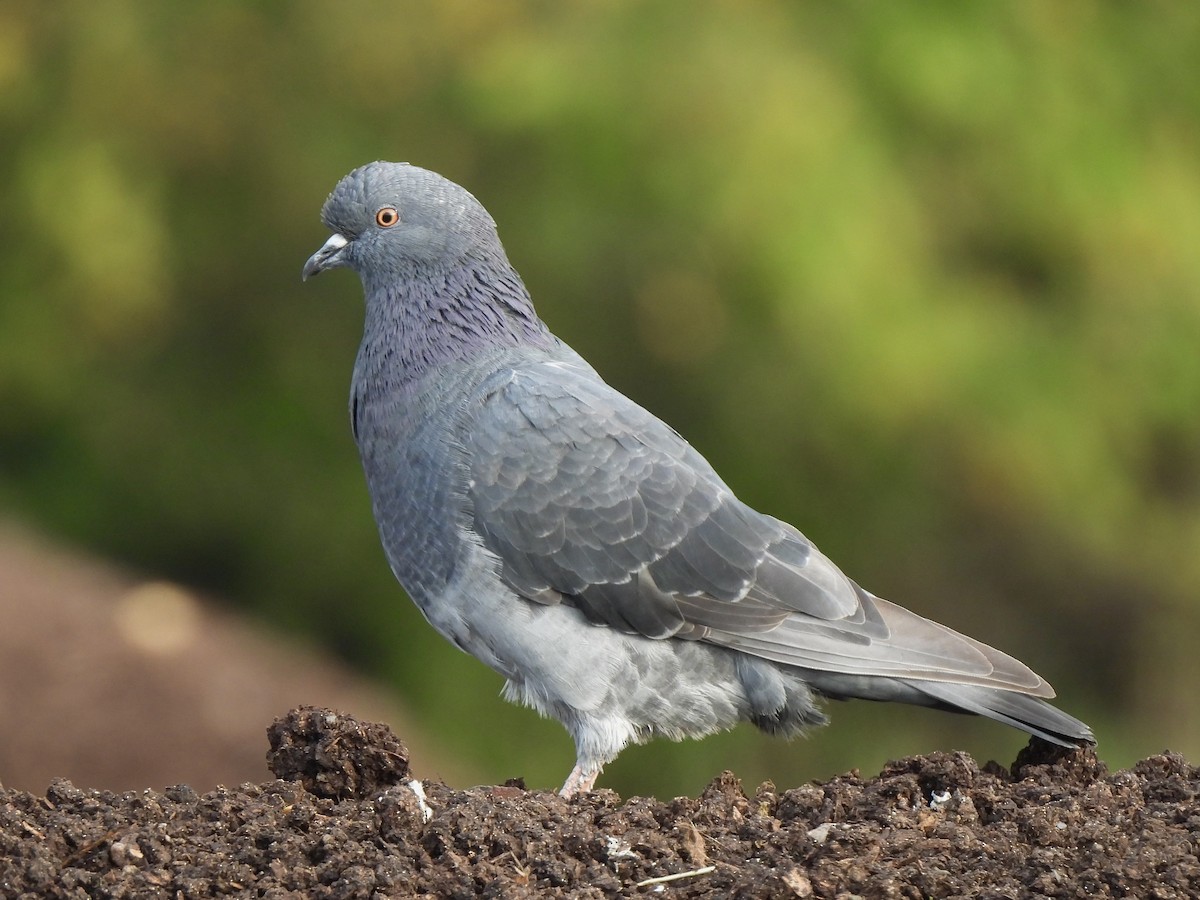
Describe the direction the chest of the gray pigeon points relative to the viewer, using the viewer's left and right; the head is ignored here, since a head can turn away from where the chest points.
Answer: facing to the left of the viewer
